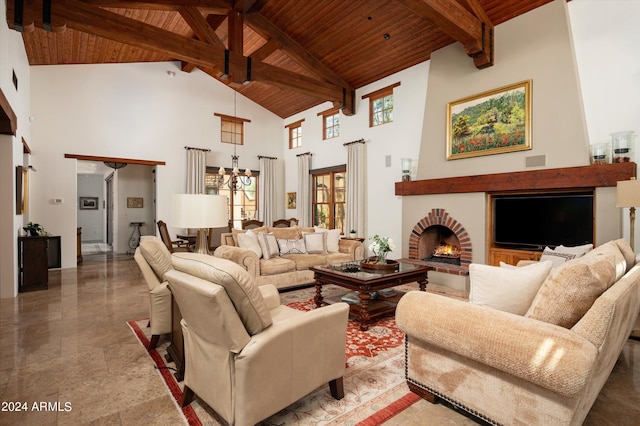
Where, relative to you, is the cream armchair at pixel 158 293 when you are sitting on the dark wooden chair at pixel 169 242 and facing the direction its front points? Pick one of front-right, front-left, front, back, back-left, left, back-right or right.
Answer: right

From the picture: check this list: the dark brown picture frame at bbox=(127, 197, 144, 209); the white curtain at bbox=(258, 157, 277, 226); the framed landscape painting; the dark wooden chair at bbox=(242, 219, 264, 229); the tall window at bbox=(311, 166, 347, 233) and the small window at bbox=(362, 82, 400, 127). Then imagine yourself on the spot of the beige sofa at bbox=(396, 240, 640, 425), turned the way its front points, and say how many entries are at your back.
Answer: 0

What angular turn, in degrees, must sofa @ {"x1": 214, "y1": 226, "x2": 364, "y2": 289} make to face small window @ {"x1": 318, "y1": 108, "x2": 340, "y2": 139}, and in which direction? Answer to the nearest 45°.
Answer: approximately 135° to its left

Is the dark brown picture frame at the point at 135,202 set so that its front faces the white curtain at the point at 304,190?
no

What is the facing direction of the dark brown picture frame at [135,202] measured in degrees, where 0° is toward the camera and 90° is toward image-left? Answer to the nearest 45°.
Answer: approximately 0°

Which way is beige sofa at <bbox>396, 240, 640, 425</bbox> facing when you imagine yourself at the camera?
facing away from the viewer and to the left of the viewer

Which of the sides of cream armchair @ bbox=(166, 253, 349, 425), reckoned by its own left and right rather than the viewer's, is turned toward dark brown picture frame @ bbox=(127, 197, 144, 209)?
left

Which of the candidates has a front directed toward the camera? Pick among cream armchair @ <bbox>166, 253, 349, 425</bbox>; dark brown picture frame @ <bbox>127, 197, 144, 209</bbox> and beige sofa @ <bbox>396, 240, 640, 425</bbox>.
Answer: the dark brown picture frame

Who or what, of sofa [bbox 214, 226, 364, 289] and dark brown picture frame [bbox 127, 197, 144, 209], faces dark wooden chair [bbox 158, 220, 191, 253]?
the dark brown picture frame

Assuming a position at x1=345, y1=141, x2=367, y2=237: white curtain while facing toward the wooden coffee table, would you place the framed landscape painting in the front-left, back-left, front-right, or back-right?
front-left

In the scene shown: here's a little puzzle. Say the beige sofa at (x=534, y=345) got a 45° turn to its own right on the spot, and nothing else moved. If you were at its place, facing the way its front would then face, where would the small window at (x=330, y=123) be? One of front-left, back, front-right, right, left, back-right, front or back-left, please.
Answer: front-left

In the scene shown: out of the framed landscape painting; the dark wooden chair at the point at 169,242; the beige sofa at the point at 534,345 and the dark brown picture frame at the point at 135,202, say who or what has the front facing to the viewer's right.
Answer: the dark wooden chair

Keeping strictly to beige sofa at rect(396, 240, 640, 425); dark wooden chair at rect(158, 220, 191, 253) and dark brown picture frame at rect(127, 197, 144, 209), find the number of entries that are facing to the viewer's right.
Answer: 1

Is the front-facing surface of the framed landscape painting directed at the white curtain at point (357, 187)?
no

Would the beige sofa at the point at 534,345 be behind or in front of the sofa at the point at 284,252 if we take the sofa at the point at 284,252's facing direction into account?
in front

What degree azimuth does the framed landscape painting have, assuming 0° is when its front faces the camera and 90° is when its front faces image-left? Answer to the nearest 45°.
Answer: approximately 45°

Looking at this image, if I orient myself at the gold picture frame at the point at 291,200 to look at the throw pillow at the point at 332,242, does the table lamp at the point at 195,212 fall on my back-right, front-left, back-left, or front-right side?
front-right

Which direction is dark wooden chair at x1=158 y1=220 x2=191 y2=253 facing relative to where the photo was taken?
to the viewer's right

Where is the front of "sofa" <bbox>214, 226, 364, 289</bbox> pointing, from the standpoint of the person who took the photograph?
facing the viewer and to the right of the viewer

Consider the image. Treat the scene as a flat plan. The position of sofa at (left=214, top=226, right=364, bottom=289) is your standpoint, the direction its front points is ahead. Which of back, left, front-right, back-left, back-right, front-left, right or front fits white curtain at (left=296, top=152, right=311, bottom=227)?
back-left

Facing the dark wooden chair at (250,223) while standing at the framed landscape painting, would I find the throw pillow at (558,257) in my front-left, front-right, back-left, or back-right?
back-left

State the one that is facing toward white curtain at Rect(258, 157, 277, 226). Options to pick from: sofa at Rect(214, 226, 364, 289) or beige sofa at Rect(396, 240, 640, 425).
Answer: the beige sofa

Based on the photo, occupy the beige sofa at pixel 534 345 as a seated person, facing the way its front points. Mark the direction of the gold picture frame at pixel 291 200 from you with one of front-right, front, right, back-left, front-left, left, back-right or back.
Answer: front
